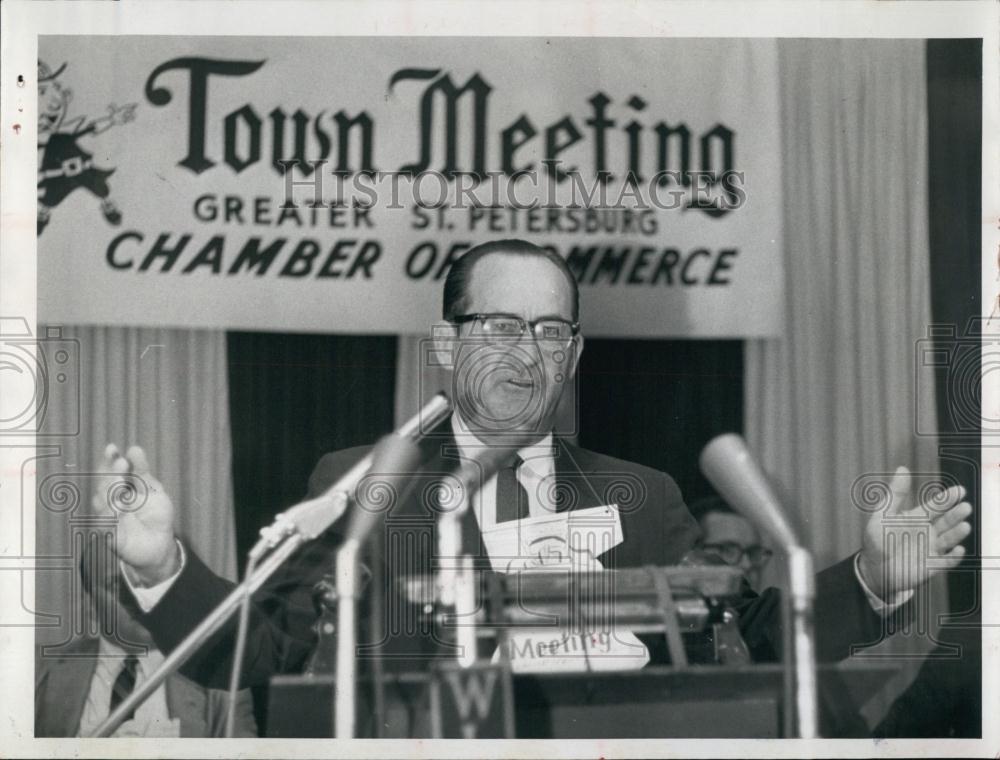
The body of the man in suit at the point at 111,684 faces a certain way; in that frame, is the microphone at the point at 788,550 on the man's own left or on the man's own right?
on the man's own left

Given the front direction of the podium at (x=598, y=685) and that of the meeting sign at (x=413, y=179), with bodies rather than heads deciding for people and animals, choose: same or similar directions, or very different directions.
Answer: same or similar directions

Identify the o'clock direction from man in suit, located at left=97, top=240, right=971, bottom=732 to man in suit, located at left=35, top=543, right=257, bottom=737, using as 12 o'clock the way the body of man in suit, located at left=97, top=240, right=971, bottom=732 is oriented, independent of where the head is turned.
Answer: man in suit, located at left=35, top=543, right=257, bottom=737 is roughly at 3 o'clock from man in suit, located at left=97, top=240, right=971, bottom=732.

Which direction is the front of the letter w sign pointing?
toward the camera
